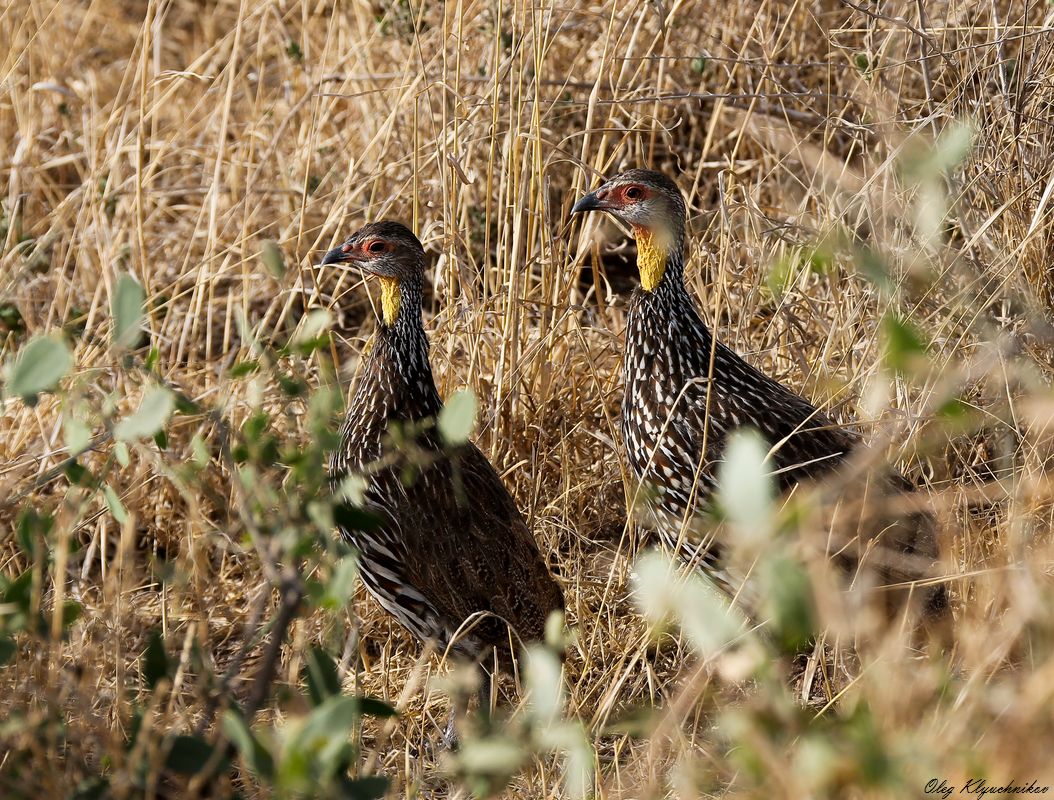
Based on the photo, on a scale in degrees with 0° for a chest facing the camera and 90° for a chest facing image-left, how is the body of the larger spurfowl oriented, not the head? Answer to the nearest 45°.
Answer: approximately 90°

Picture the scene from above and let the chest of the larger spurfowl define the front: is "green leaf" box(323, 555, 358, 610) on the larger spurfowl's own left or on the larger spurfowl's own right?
on the larger spurfowl's own left

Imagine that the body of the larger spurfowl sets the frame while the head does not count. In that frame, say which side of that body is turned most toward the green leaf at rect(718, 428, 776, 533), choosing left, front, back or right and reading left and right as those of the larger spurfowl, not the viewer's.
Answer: left
